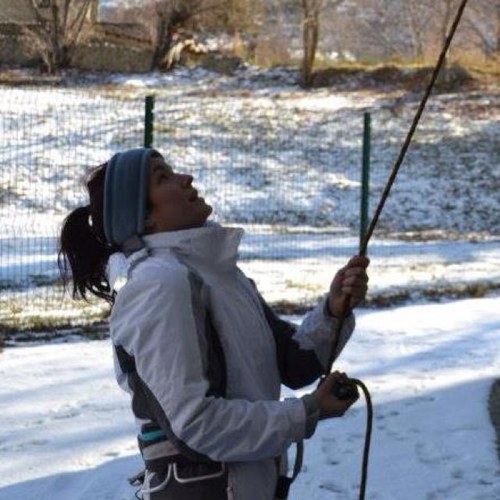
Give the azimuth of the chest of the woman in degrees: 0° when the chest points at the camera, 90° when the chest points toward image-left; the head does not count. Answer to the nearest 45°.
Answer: approximately 270°

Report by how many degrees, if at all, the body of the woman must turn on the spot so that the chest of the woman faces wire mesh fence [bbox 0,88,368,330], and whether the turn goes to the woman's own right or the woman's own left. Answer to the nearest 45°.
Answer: approximately 90° to the woman's own left

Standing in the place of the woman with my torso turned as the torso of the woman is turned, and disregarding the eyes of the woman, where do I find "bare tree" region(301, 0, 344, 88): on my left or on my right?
on my left

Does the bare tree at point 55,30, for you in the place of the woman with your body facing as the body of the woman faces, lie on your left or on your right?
on your left

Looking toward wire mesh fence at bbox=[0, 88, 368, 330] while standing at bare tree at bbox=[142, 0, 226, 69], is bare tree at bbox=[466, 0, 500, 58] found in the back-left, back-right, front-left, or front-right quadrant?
back-left

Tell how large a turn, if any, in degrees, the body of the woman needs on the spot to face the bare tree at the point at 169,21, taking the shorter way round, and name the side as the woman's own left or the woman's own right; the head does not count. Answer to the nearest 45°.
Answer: approximately 90° to the woman's own left

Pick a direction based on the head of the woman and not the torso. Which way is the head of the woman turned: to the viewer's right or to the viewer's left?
to the viewer's right

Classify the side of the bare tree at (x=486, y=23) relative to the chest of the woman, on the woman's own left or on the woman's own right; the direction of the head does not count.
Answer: on the woman's own left
